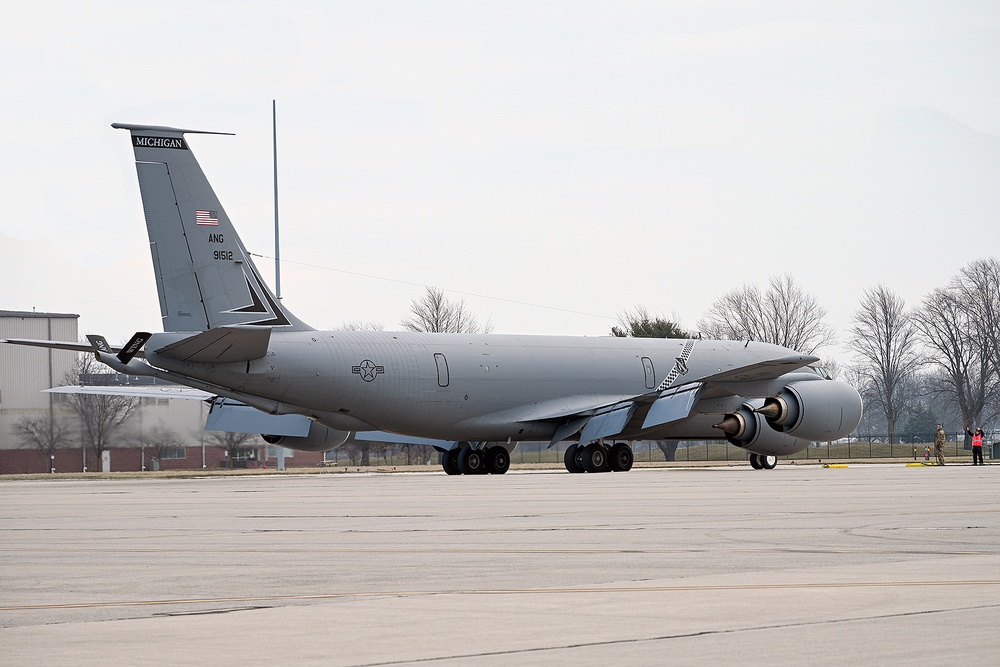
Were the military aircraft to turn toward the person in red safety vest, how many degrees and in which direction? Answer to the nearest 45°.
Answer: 0° — it already faces them

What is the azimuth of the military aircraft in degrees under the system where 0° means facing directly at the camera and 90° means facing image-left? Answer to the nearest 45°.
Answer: approximately 225°
